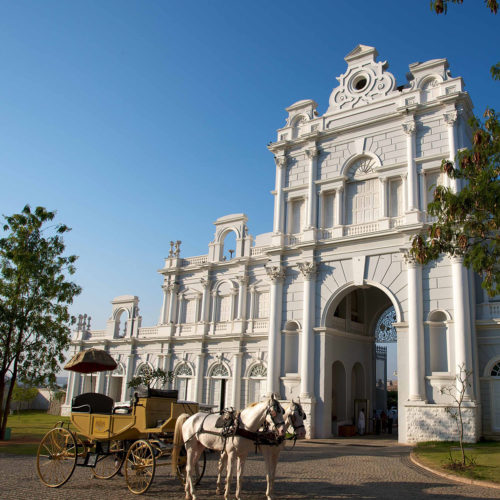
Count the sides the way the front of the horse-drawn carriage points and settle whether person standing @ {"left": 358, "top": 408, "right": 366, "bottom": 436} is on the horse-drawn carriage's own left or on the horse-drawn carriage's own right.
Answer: on the horse-drawn carriage's own left

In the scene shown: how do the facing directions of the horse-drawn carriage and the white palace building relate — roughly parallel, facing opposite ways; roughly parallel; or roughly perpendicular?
roughly perpendicular

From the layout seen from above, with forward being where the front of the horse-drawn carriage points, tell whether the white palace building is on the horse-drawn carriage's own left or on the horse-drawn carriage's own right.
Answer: on the horse-drawn carriage's own left

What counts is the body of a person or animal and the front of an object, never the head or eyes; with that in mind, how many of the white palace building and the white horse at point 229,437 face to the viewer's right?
1

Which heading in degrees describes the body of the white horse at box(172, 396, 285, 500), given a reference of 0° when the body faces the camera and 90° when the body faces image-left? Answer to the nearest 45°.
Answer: approximately 270°

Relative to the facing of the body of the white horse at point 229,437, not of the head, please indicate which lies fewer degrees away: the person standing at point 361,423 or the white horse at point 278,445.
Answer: the white horse

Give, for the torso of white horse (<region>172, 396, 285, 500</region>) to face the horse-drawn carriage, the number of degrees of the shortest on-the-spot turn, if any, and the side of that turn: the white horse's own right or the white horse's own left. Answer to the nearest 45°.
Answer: approximately 135° to the white horse's own left

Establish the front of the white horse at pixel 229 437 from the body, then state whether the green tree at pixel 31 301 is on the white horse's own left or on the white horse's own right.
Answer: on the white horse's own left

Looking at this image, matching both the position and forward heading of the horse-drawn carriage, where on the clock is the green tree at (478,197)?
The green tree is roughly at 11 o'clock from the horse-drawn carriage.

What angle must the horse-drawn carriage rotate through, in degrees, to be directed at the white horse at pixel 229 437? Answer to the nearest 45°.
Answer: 0° — it already faces it

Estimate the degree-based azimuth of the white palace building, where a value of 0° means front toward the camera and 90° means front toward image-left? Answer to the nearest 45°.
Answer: approximately 45°

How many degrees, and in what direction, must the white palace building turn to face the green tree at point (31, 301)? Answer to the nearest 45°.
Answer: approximately 45° to its right

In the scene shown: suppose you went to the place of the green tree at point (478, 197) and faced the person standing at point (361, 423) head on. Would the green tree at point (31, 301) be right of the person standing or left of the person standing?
left
